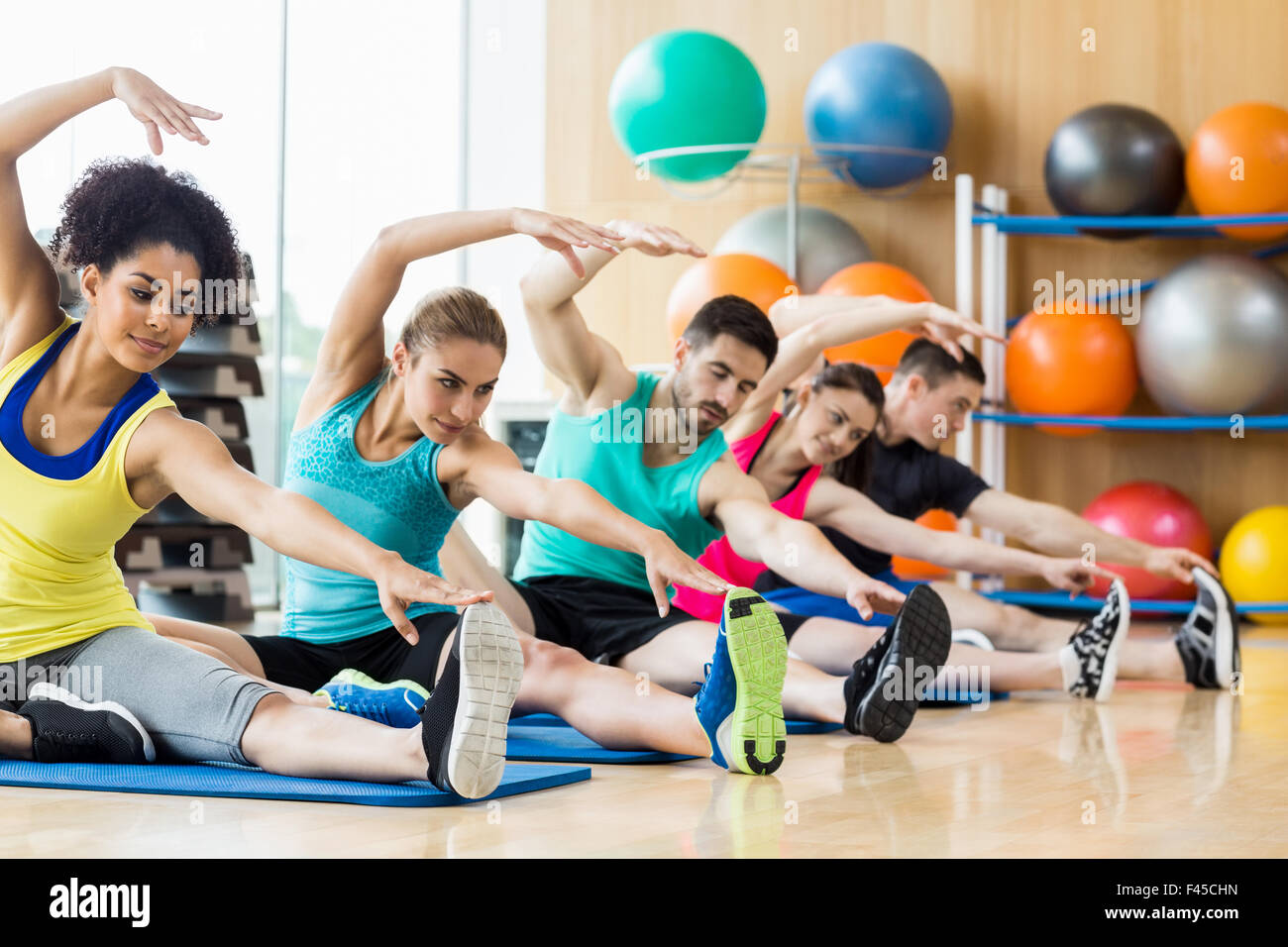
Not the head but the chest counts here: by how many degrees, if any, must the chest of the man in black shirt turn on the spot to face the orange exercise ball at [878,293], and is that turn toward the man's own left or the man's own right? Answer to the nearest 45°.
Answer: approximately 135° to the man's own left

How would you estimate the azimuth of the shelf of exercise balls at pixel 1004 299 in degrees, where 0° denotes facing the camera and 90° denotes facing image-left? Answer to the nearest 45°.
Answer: approximately 0°

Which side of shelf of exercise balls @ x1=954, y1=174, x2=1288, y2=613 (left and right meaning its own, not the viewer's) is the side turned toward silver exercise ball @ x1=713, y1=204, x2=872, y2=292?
right

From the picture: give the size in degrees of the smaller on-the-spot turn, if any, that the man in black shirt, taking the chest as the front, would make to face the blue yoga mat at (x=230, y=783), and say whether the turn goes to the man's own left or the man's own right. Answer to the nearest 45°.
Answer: approximately 90° to the man's own right

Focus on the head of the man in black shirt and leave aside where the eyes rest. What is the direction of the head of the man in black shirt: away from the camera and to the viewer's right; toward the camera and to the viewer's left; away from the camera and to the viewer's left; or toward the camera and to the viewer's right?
toward the camera and to the viewer's right

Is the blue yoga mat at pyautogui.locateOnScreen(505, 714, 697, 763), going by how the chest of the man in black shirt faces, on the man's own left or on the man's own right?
on the man's own right

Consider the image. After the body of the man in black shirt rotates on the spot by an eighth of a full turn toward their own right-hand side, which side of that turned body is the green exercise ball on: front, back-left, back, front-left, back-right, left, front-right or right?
back-right

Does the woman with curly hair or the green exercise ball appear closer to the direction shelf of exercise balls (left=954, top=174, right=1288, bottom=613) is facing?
the woman with curly hair
